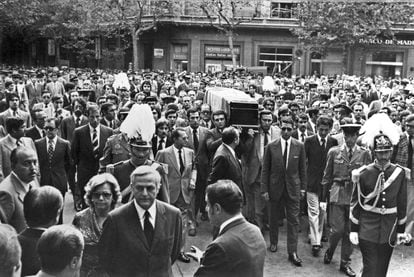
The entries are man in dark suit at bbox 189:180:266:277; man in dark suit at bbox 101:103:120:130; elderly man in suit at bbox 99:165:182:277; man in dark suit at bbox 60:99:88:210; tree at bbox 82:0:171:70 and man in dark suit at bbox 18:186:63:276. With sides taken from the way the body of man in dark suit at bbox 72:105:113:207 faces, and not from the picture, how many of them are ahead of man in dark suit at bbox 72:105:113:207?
3

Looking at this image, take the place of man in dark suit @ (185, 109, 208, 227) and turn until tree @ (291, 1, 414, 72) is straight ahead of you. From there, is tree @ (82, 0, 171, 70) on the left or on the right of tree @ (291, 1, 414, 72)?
left

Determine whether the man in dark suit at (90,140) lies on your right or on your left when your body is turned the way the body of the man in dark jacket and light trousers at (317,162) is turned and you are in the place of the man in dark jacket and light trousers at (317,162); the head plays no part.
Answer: on your right

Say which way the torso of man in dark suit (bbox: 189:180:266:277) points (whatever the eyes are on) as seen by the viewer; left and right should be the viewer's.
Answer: facing away from the viewer and to the left of the viewer

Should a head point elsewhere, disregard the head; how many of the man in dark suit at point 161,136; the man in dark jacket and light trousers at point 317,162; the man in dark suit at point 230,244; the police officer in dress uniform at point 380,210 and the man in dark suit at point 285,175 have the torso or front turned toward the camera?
4

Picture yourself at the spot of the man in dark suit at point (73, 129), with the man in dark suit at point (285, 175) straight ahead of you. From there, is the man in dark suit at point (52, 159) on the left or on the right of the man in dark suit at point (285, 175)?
right

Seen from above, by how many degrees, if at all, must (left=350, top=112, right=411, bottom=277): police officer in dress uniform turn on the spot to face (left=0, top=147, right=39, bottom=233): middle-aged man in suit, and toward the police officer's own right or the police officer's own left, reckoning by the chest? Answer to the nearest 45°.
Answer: approximately 45° to the police officer's own right

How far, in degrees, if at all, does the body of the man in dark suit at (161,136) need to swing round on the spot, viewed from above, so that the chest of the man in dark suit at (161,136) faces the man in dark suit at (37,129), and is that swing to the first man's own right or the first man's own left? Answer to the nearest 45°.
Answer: approximately 90° to the first man's own right
